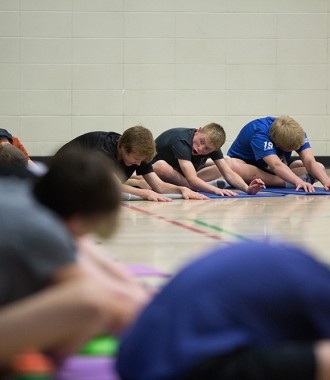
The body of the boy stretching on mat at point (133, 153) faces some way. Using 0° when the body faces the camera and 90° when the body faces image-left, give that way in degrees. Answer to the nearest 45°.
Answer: approximately 315°

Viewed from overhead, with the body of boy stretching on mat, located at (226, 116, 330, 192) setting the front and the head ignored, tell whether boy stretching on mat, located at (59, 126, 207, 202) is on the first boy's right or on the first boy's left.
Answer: on the first boy's right

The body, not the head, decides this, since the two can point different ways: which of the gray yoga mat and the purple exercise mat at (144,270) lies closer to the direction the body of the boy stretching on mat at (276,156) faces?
the purple exercise mat

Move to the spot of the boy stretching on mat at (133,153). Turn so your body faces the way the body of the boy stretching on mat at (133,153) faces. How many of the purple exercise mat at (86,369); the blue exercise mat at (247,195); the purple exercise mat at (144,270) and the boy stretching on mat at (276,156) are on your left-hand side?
2

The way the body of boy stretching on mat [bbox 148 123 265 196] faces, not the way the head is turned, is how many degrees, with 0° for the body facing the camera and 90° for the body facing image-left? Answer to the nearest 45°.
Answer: approximately 315°
